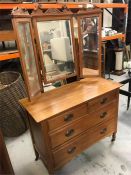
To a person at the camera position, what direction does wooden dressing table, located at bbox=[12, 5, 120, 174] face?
facing the viewer and to the right of the viewer

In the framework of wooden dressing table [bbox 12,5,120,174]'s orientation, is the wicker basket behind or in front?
behind

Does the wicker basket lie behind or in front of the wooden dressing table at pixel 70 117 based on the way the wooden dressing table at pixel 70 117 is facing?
behind
